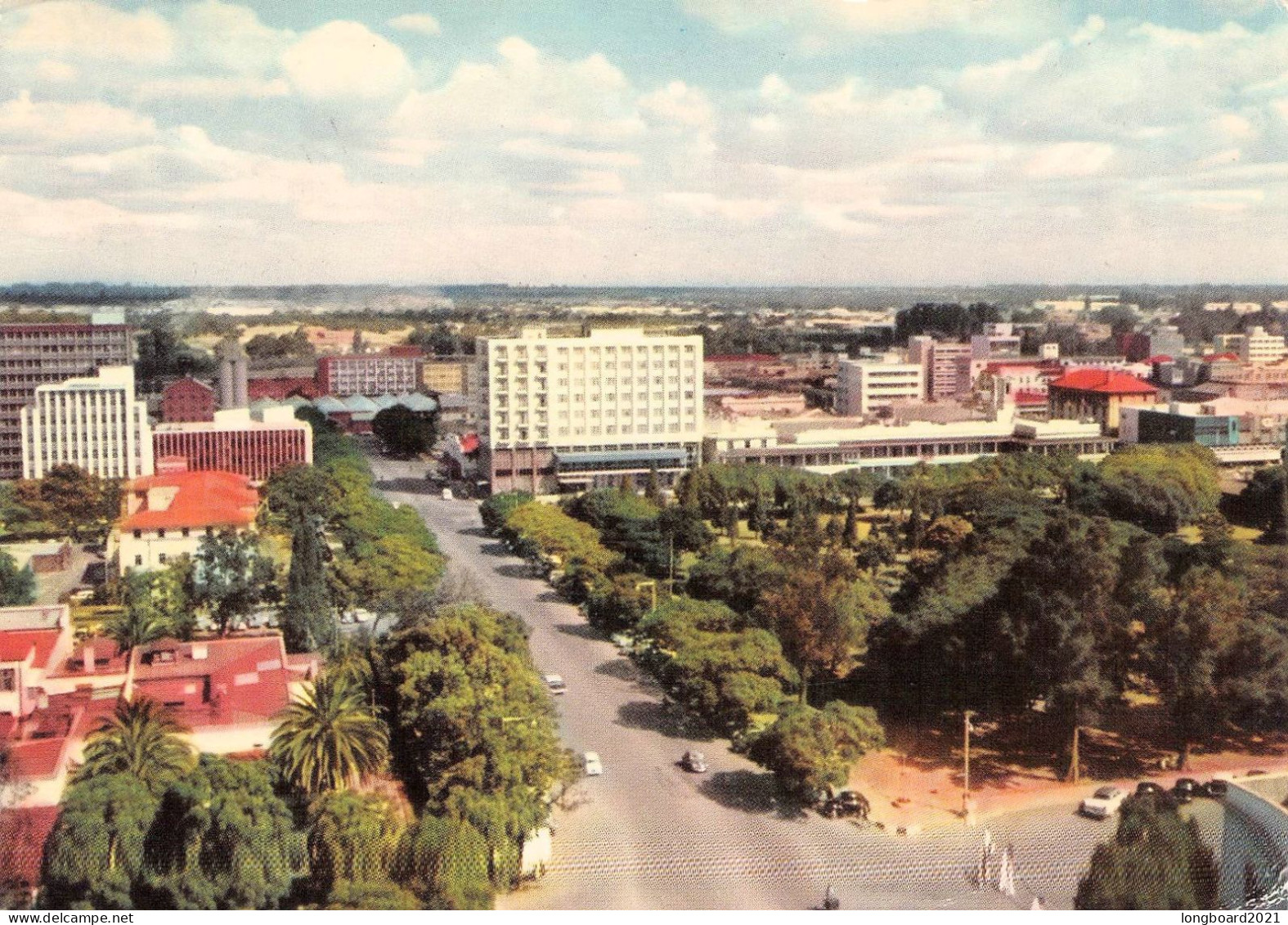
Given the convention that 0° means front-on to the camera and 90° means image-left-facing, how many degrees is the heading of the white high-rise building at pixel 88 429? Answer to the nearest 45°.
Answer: approximately 0°

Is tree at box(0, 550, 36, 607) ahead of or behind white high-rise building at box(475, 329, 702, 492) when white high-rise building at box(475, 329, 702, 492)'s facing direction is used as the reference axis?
ahead

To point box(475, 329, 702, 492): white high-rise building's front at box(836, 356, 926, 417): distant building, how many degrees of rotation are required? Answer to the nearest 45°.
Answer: approximately 135° to its left

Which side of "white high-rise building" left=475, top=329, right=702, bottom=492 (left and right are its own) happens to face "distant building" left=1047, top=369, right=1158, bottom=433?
left

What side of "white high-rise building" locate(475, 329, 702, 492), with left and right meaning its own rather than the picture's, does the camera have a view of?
front

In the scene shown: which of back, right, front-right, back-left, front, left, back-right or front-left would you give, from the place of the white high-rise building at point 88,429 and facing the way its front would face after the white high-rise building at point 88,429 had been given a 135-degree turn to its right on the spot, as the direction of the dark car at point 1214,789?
back

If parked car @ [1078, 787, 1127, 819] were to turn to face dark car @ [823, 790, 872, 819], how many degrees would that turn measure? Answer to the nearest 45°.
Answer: approximately 45° to its right

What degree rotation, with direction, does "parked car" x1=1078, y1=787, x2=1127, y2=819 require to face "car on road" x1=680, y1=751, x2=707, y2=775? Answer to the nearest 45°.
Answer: approximately 45° to its right

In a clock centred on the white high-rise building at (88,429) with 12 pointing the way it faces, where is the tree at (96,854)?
The tree is roughly at 12 o'clock from the white high-rise building.

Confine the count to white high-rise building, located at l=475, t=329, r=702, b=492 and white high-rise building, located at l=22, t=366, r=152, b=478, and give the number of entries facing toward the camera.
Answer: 2

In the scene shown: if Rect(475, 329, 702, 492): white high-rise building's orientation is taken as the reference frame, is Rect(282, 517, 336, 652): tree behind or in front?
in front
